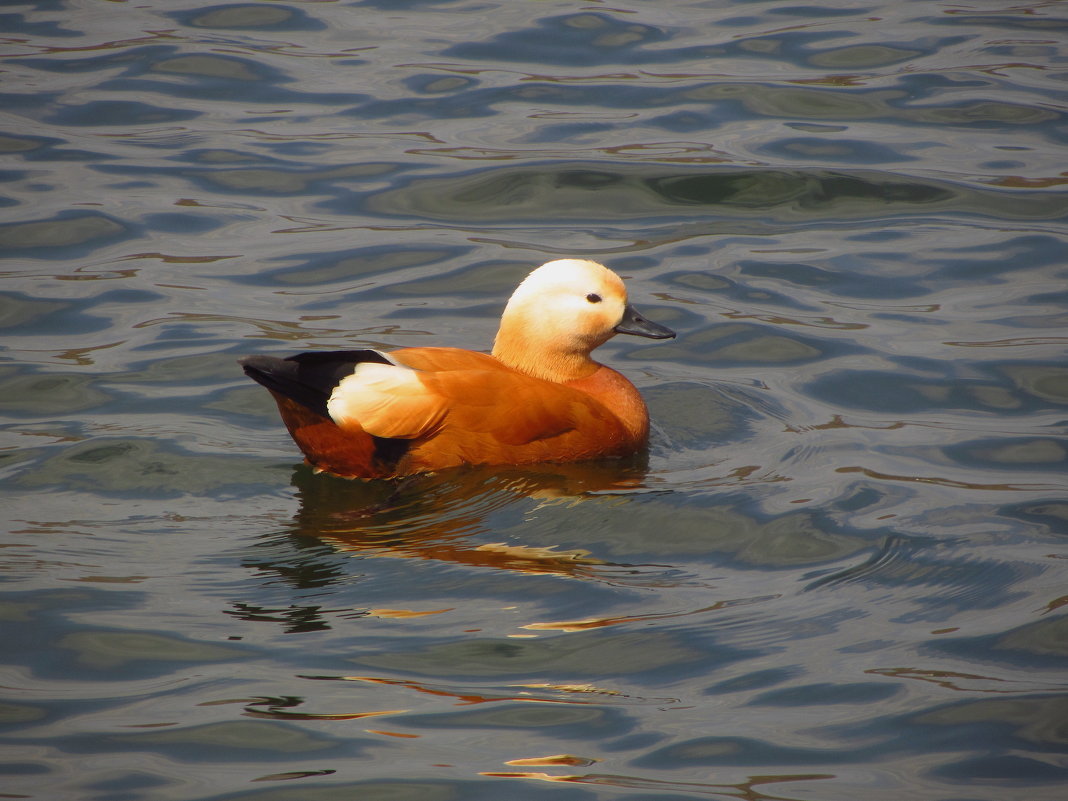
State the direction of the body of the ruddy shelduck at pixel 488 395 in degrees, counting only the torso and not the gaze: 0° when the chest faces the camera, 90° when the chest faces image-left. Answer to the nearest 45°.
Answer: approximately 270°
